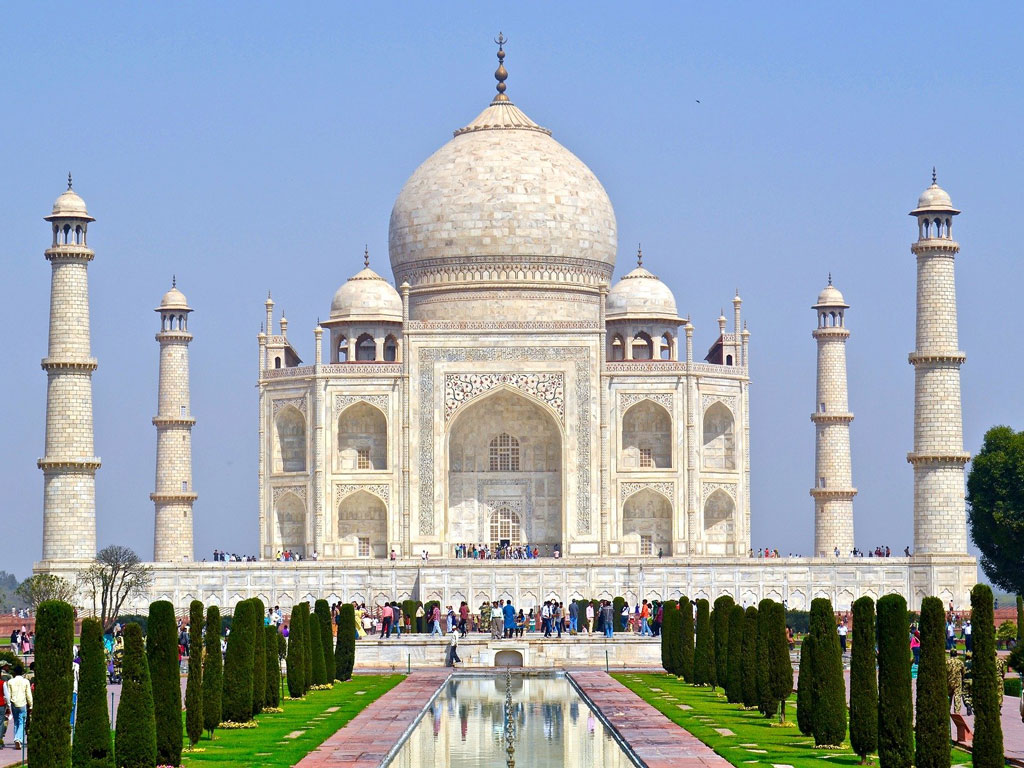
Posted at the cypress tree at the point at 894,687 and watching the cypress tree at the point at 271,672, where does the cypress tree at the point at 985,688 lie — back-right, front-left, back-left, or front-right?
back-left

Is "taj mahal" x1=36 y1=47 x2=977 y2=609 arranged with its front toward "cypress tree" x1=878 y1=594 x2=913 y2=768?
yes

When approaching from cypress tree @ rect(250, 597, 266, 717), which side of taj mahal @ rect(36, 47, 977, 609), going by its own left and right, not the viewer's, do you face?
front

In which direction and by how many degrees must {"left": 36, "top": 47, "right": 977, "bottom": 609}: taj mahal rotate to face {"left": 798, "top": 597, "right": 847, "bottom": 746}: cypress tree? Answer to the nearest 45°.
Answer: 0° — it already faces it

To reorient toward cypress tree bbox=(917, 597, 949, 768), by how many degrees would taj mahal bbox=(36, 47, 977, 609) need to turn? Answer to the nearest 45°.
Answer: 0° — it already faces it

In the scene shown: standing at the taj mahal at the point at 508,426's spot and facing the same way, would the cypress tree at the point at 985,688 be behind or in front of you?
in front

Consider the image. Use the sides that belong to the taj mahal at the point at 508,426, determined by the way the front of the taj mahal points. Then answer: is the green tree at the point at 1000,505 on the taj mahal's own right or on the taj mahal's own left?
on the taj mahal's own left

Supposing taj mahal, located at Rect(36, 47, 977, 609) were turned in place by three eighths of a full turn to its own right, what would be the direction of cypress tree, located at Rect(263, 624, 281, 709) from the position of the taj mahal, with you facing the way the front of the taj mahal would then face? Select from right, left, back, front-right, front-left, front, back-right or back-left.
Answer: back-left

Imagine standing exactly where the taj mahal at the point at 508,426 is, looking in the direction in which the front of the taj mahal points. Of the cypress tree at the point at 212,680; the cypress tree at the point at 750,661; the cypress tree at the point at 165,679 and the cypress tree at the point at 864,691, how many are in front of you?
4

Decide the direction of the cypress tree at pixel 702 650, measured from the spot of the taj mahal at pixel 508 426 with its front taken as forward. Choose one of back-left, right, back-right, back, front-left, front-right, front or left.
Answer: front

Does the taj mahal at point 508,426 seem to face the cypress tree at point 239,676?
yes

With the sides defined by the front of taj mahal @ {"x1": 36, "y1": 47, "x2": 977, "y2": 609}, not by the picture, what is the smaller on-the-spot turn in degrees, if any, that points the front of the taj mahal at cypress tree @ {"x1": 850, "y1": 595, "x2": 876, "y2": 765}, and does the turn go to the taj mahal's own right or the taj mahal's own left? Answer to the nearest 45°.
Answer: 0° — it already faces it

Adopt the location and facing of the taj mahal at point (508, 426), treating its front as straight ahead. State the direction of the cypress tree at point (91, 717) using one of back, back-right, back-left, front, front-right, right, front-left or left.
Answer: front

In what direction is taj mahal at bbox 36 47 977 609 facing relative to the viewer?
toward the camera

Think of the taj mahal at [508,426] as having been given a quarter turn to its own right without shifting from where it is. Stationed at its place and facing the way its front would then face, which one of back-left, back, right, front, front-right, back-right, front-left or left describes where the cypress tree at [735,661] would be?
left

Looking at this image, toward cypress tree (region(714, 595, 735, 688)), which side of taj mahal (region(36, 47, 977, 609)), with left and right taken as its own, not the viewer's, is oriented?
front

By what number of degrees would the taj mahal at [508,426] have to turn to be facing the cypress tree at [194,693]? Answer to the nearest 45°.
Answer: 0° — it already faces it

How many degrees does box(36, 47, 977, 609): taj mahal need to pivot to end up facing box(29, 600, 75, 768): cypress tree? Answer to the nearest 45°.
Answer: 0° — it already faces it

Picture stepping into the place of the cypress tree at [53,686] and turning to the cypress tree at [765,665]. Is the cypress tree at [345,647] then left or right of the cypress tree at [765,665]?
left
